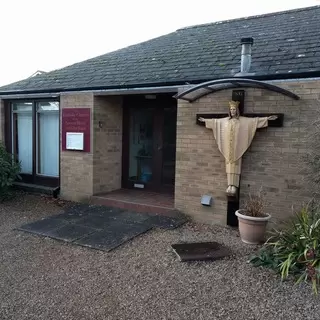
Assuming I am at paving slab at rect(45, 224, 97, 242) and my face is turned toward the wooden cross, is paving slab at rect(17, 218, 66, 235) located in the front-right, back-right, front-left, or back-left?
back-left

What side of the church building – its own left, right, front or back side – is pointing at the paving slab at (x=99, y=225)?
front

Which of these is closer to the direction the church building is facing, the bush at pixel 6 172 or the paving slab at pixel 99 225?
the paving slab

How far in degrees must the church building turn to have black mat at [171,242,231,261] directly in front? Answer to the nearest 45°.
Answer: approximately 45° to its left

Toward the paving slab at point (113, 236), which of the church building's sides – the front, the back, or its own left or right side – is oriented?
front

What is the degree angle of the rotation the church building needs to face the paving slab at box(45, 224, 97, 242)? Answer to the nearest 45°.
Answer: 0° — it already faces it
